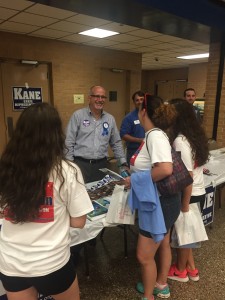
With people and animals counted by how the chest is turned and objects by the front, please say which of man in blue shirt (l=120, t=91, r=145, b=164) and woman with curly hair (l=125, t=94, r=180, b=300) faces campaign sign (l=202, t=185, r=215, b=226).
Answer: the man in blue shirt

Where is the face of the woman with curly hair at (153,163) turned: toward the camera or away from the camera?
away from the camera

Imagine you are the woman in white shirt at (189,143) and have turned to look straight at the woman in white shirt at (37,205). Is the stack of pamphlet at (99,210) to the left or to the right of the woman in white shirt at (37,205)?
right

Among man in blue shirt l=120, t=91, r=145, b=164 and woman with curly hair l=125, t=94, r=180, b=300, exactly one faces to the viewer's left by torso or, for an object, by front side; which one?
the woman with curly hair

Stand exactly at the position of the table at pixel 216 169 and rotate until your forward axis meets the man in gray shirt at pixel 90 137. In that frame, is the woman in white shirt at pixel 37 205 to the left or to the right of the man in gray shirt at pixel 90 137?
left

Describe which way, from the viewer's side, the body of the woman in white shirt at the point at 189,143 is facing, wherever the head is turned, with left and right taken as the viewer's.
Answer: facing away from the viewer and to the left of the viewer

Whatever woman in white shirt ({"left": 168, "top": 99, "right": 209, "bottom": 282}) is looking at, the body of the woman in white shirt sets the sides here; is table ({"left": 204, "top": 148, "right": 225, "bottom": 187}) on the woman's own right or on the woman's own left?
on the woman's own right

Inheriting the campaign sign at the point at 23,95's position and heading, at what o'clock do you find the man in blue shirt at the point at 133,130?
The man in blue shirt is roughly at 11 o'clock from the campaign sign.
